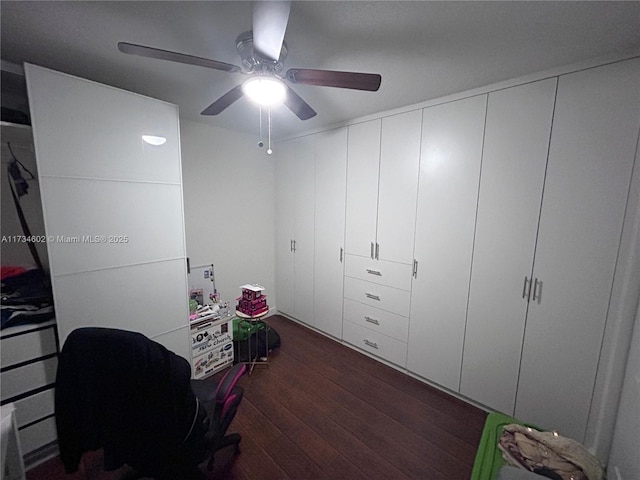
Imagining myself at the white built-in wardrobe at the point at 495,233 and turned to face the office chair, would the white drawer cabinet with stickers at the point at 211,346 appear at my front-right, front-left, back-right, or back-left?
front-right

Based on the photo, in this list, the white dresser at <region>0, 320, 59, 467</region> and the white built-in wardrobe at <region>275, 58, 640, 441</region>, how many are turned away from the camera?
0

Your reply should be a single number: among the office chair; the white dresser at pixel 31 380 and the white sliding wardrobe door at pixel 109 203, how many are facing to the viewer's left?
0

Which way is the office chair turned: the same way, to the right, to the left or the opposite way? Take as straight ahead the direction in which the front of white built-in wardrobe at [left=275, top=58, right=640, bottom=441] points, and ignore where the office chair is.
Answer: to the right

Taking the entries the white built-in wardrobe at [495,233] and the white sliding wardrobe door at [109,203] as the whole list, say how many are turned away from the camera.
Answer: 0

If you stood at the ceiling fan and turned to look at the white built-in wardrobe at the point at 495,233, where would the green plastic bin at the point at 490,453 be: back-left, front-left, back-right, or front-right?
front-right

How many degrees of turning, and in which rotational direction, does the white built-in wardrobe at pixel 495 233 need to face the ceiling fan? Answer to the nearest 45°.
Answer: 0° — it already faces it

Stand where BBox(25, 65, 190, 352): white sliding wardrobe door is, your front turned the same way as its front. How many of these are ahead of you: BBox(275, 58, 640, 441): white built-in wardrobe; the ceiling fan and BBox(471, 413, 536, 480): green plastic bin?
3

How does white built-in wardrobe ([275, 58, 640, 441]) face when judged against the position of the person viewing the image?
facing the viewer and to the left of the viewer

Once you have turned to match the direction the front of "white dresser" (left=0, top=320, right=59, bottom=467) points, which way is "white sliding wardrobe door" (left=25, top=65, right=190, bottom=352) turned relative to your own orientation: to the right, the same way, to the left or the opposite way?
the same way

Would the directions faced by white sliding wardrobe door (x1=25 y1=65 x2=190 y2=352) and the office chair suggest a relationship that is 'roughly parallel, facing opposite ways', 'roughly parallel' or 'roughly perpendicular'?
roughly perpendicular

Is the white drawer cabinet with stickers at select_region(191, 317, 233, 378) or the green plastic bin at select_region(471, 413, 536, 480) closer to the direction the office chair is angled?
the white drawer cabinet with stickers

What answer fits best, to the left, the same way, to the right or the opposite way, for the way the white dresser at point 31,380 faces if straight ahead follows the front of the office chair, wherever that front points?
to the right

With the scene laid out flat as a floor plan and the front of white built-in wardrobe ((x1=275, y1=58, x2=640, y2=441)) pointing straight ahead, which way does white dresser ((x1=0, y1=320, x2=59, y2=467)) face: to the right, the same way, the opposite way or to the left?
the opposite way

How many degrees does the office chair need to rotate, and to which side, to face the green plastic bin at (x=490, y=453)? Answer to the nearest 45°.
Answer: approximately 90° to its right

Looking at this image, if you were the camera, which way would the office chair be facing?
facing away from the viewer and to the right of the viewer
